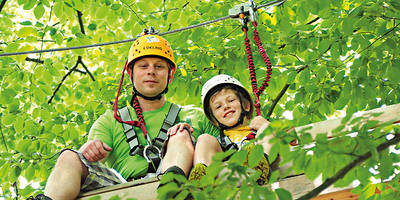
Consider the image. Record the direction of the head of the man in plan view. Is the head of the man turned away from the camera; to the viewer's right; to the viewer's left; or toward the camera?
toward the camera

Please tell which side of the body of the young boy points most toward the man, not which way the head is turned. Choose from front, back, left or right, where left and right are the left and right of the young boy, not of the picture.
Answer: right

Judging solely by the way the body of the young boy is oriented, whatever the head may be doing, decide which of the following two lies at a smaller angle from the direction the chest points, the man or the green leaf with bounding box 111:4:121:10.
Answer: the man

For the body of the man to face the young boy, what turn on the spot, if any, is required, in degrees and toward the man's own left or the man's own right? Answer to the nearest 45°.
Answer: approximately 90° to the man's own left

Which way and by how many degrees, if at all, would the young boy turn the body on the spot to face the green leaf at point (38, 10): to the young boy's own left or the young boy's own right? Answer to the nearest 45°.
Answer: approximately 90° to the young boy's own right

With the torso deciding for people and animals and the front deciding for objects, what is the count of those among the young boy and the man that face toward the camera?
2

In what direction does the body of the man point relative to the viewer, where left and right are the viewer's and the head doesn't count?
facing the viewer

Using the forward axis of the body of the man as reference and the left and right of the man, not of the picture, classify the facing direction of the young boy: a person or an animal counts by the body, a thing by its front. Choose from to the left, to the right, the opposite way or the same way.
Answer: the same way

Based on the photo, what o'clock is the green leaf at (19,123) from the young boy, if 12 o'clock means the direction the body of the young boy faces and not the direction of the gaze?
The green leaf is roughly at 4 o'clock from the young boy.

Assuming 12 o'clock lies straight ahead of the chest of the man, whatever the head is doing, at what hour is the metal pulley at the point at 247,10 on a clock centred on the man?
The metal pulley is roughly at 9 o'clock from the man.
